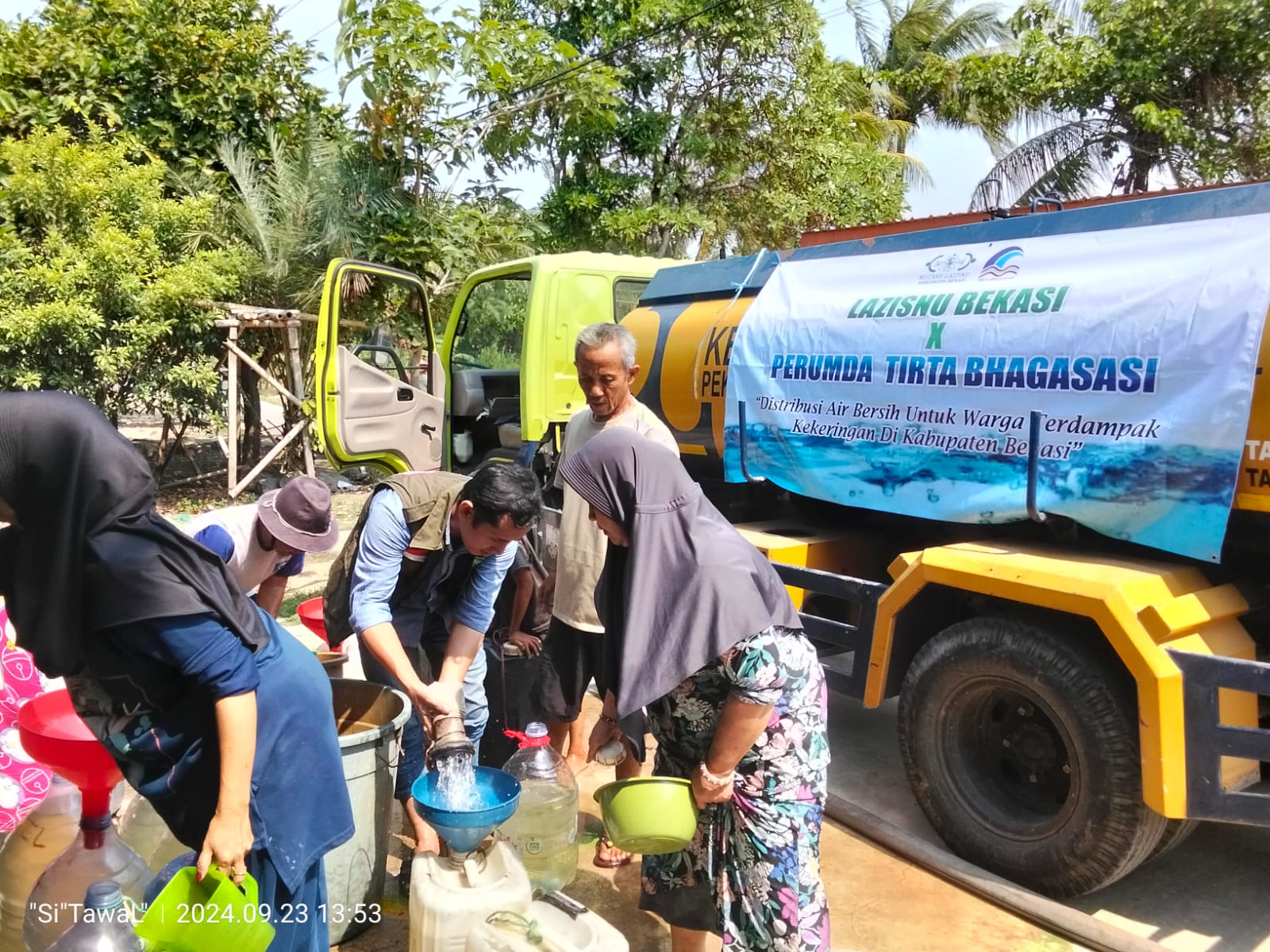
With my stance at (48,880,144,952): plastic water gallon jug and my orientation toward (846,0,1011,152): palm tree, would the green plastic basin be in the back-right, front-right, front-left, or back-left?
front-right

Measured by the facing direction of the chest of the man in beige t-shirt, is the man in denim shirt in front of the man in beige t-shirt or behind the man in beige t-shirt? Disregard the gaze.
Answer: in front

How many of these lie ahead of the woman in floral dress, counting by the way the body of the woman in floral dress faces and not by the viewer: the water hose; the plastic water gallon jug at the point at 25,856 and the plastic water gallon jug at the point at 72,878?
2

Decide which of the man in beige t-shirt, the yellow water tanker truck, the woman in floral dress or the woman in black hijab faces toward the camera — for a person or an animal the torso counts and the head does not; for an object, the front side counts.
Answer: the man in beige t-shirt

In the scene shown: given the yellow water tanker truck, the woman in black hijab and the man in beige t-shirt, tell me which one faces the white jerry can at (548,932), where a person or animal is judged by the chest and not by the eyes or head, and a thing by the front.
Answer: the man in beige t-shirt

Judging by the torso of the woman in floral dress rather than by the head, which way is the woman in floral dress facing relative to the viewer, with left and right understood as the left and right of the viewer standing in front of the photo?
facing to the left of the viewer

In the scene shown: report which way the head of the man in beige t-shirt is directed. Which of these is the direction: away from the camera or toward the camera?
toward the camera

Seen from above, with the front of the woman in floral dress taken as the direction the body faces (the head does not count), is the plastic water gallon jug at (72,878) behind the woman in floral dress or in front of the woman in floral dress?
in front

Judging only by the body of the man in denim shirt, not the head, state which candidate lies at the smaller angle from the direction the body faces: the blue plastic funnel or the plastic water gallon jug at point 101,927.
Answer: the blue plastic funnel

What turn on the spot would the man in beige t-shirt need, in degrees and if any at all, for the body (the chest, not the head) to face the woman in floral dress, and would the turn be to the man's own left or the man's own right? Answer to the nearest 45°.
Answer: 0° — they already face them

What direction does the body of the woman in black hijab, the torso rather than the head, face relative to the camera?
to the viewer's left

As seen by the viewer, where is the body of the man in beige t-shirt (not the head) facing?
toward the camera

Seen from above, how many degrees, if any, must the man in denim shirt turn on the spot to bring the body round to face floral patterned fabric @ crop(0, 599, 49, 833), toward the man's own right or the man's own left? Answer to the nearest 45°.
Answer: approximately 135° to the man's own right

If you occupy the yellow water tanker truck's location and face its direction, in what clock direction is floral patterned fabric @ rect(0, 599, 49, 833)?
The floral patterned fabric is roughly at 10 o'clock from the yellow water tanker truck.

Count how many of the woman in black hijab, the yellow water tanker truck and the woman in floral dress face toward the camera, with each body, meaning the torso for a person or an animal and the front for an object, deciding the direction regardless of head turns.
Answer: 0

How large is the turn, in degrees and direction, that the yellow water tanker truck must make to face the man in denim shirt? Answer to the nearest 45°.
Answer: approximately 45° to its left

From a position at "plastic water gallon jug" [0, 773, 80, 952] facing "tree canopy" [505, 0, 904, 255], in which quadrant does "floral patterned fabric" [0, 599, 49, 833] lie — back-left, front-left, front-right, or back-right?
front-left

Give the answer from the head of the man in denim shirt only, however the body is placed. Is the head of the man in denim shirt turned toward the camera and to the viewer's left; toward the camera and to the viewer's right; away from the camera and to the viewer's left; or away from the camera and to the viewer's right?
toward the camera and to the viewer's right
